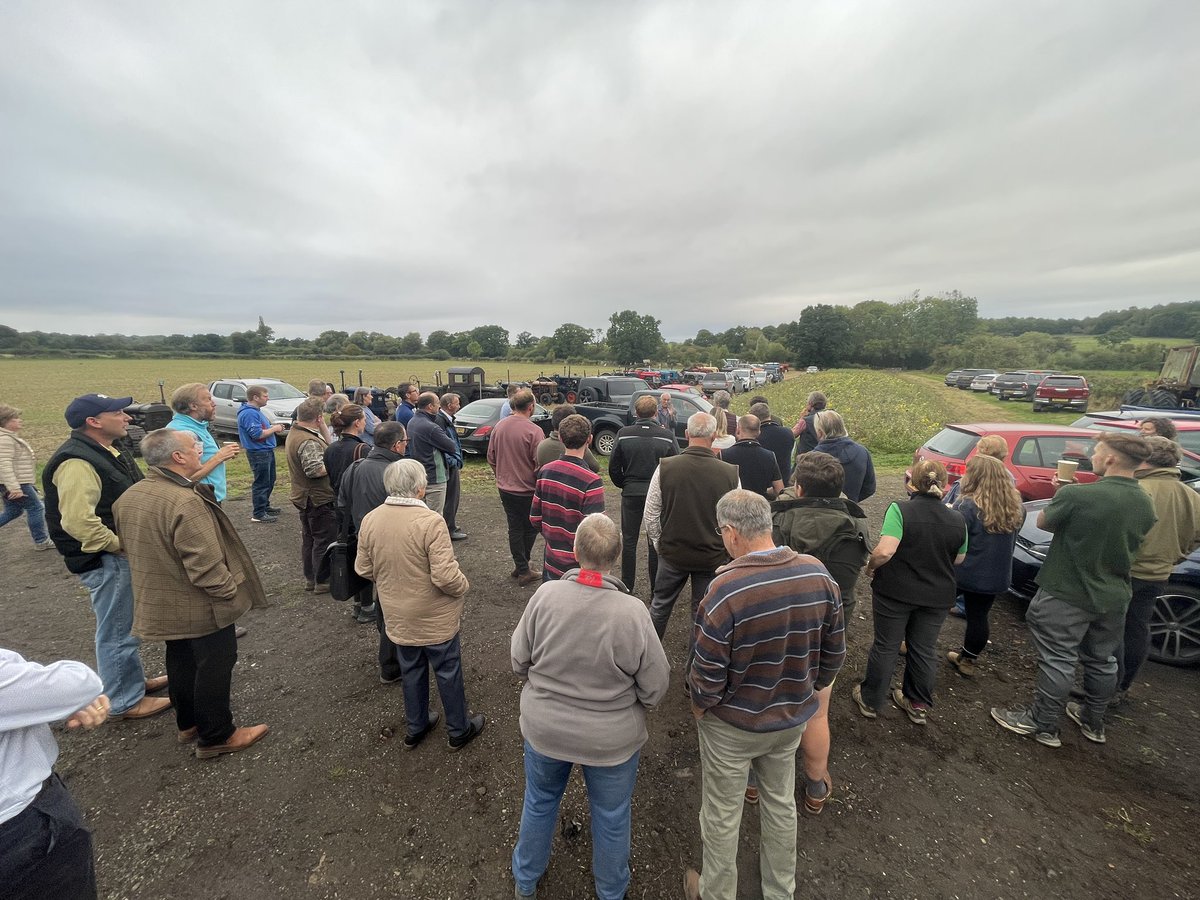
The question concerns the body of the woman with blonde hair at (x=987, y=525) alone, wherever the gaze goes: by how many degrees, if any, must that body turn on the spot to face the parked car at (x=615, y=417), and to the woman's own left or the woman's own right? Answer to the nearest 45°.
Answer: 0° — they already face it

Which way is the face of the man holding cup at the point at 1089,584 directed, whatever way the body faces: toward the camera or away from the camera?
away from the camera

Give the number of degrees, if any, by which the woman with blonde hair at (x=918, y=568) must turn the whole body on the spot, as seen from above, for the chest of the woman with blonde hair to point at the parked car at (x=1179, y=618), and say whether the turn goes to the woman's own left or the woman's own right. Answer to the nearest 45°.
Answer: approximately 90° to the woman's own right

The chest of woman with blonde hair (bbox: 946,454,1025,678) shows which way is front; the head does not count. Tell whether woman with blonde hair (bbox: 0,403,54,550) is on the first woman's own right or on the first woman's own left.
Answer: on the first woman's own left

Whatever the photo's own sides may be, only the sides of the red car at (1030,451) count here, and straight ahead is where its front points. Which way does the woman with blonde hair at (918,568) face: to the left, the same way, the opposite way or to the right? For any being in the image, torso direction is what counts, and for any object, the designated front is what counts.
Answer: to the left

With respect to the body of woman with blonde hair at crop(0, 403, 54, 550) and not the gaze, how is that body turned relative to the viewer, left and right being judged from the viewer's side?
facing to the right of the viewer

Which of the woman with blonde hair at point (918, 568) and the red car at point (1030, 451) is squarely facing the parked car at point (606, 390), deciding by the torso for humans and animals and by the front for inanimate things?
the woman with blonde hair

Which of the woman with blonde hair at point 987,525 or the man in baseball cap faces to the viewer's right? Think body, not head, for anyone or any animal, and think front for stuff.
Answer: the man in baseball cap

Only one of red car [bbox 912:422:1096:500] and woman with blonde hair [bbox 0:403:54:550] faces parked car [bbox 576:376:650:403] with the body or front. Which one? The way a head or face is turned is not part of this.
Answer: the woman with blonde hair

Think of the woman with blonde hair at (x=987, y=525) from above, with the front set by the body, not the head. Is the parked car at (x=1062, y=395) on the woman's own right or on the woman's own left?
on the woman's own right

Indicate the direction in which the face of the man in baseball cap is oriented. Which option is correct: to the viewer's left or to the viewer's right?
to the viewer's right

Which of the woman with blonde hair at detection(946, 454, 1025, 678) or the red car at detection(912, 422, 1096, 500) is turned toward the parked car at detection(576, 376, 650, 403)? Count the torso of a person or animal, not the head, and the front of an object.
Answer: the woman with blonde hair

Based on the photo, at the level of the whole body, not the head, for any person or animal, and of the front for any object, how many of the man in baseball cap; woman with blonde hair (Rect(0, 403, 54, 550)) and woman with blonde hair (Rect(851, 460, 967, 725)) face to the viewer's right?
2

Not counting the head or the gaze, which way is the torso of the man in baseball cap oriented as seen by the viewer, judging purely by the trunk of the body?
to the viewer's right
